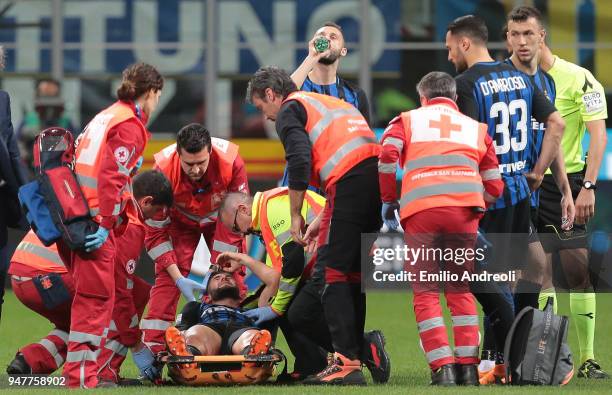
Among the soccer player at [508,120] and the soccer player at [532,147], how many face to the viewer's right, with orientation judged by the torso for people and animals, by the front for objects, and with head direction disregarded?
0

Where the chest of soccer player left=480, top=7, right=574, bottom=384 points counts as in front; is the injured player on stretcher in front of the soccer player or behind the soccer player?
in front

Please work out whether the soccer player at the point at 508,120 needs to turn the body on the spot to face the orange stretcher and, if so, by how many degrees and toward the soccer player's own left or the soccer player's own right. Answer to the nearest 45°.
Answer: approximately 90° to the soccer player's own left

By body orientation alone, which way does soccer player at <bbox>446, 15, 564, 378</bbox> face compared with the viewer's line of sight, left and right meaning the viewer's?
facing away from the viewer and to the left of the viewer

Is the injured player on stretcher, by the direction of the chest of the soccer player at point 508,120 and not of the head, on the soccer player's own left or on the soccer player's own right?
on the soccer player's own left

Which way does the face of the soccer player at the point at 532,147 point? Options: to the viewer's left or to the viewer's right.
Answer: to the viewer's left
